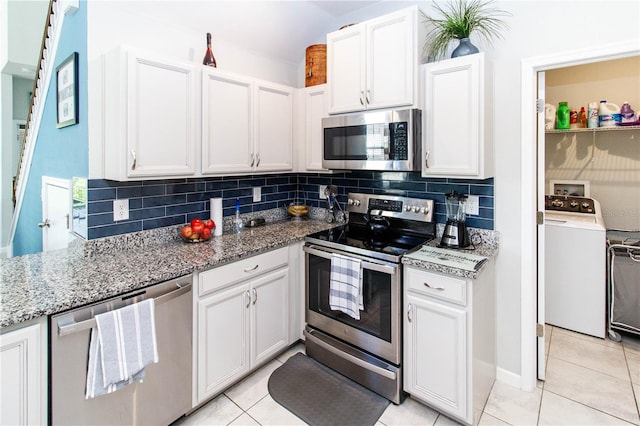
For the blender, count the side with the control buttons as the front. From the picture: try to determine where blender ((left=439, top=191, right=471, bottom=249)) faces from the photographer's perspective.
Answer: facing the viewer and to the left of the viewer

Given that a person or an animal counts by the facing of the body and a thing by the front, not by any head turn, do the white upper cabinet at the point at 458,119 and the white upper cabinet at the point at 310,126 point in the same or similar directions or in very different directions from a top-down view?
same or similar directions

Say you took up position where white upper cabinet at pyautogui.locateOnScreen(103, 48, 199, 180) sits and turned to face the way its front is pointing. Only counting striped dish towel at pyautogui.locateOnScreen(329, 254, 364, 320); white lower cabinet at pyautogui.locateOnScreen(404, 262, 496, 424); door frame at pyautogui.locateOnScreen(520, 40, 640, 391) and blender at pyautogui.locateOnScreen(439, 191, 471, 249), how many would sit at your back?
0

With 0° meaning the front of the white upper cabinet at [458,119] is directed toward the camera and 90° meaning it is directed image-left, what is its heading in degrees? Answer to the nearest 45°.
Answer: approximately 45°

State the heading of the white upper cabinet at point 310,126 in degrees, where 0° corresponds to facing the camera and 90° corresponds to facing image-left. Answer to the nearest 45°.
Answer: approximately 45°

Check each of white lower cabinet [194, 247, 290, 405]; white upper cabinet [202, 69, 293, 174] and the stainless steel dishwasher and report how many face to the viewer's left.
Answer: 0

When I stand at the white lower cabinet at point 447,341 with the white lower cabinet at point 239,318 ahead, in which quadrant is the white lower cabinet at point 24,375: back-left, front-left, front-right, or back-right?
front-left

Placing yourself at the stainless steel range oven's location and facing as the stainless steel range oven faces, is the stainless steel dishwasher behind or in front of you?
in front

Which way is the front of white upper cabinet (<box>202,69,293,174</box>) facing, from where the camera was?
facing the viewer and to the right of the viewer

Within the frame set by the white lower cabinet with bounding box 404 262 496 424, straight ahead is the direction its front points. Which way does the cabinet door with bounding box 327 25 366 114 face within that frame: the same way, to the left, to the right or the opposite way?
the same way

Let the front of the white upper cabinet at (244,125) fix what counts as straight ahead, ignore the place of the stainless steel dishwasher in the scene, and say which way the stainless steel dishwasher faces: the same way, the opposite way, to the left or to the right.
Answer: the same way

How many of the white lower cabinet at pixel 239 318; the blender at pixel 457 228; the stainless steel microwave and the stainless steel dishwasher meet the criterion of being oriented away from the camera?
0

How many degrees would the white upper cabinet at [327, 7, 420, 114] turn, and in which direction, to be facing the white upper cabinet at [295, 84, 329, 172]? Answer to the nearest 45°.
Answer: approximately 90° to its right
